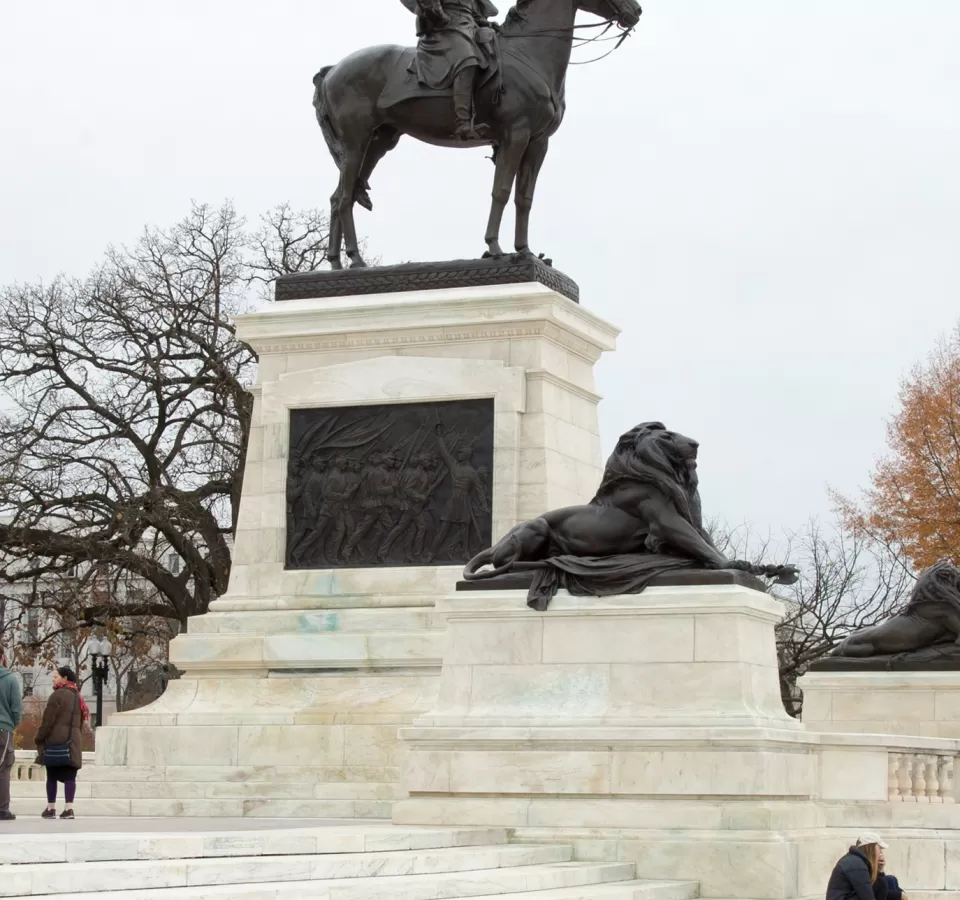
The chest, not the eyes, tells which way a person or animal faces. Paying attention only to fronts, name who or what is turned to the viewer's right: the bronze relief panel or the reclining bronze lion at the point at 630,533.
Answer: the reclining bronze lion

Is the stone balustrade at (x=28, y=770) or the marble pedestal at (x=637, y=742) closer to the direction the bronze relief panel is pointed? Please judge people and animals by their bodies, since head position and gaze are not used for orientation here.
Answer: the marble pedestal

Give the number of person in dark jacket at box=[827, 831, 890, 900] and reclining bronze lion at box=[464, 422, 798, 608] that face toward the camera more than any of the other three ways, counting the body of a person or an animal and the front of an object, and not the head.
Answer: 0

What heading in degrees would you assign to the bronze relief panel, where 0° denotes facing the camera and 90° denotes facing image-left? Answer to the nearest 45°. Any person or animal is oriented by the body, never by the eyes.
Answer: approximately 0°

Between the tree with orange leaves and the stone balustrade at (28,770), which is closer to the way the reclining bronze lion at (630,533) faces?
the tree with orange leaves

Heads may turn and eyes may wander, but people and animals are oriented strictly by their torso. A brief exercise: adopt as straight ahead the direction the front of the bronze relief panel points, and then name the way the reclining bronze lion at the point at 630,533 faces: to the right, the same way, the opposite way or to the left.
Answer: to the left

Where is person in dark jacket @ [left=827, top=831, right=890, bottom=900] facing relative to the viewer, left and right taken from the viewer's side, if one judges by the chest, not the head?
facing to the right of the viewer

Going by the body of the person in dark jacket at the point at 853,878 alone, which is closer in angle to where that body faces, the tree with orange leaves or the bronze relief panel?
the tree with orange leaves

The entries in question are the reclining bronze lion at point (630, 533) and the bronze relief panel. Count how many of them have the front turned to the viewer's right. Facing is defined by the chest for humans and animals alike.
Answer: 1

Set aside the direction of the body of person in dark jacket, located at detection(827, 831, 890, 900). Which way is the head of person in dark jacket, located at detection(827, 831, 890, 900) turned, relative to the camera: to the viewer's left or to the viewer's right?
to the viewer's right

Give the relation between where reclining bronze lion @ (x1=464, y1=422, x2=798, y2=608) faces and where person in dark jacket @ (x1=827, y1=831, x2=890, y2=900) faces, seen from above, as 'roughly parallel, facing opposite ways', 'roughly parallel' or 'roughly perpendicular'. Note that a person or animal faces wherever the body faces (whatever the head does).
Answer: roughly parallel

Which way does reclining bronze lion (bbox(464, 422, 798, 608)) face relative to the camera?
to the viewer's right

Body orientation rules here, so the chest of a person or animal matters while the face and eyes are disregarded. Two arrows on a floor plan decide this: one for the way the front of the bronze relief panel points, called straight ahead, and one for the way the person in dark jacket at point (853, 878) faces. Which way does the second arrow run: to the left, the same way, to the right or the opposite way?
to the left

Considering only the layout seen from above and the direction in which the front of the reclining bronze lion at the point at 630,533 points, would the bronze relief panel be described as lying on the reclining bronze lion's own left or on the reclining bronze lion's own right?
on the reclining bronze lion's own left
